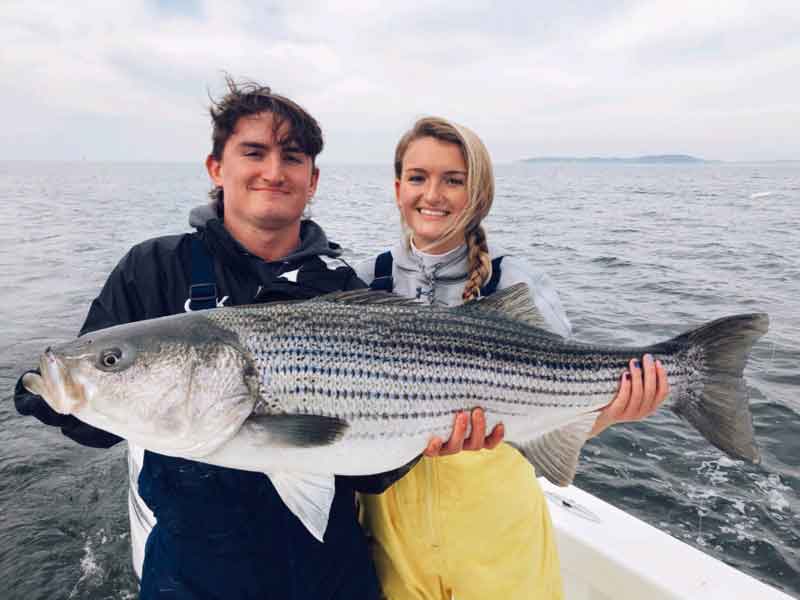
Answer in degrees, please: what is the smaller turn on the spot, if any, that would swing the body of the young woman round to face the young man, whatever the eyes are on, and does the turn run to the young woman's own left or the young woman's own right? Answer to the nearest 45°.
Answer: approximately 90° to the young woman's own right

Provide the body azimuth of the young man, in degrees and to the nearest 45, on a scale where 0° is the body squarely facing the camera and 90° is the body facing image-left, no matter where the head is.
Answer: approximately 0°

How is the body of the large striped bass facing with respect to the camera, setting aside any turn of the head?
to the viewer's left

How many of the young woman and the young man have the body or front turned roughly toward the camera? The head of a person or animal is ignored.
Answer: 2

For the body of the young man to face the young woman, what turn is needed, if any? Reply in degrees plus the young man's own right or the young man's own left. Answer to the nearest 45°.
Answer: approximately 90° to the young man's own left
